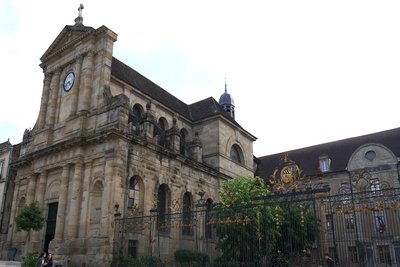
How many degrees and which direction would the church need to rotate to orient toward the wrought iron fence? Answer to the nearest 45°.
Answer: approximately 90° to its left

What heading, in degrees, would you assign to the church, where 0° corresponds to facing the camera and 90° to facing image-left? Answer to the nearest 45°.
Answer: approximately 45°
